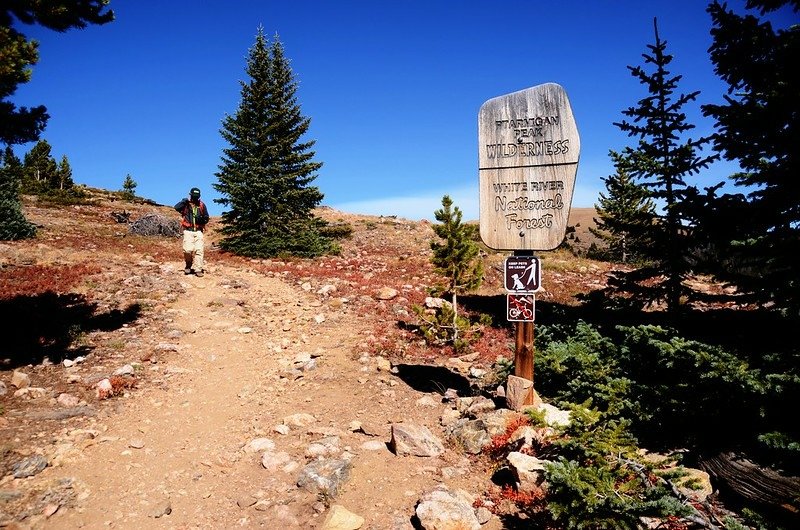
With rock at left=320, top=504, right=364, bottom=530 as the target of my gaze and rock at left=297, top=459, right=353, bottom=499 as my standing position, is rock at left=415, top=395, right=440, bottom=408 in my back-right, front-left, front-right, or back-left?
back-left

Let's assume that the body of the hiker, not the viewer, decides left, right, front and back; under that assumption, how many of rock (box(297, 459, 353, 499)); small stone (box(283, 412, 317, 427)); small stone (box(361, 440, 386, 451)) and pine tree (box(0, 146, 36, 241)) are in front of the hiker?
3

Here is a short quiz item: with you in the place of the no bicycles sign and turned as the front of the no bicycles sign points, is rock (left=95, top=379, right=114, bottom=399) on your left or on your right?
on your right

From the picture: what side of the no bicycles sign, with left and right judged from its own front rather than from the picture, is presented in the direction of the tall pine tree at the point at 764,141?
left

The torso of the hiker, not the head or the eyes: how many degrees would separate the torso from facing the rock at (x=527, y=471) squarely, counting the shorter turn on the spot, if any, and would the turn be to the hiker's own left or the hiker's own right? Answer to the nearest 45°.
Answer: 0° — they already face it

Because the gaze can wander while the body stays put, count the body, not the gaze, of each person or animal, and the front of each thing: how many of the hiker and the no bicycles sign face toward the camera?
2

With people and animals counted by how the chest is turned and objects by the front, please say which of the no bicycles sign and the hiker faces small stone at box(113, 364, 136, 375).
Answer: the hiker

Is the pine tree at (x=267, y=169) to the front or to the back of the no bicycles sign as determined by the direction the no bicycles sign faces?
to the back

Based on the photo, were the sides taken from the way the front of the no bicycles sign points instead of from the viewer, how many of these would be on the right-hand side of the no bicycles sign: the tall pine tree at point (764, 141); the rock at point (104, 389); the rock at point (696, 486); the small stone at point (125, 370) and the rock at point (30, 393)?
3

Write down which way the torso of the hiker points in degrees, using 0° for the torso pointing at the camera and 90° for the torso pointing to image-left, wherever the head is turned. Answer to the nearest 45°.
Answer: approximately 0°

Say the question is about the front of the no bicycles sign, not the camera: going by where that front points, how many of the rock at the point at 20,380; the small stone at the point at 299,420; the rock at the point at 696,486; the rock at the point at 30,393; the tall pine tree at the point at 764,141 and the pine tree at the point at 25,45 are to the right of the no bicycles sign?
4

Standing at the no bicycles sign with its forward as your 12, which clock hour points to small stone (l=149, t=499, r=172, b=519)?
The small stone is roughly at 2 o'clock from the no bicycles sign.

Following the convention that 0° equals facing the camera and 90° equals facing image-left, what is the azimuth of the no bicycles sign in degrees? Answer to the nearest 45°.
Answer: approximately 0°
